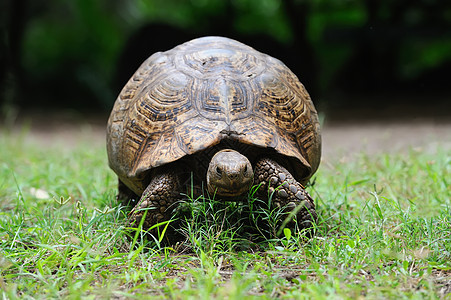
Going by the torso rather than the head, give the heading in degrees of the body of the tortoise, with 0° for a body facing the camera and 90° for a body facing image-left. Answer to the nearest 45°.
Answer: approximately 0°
